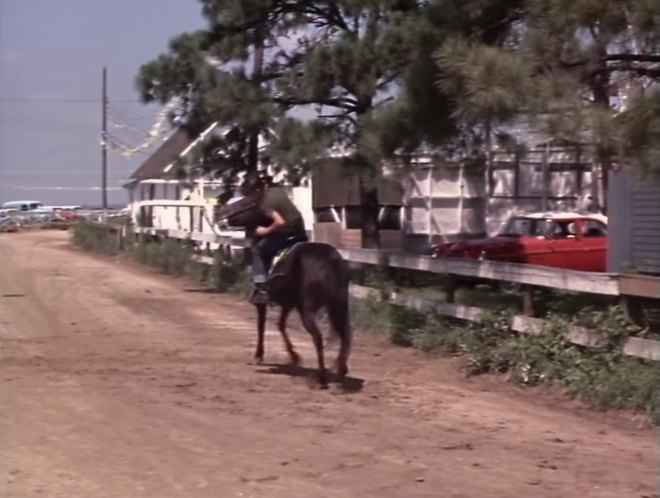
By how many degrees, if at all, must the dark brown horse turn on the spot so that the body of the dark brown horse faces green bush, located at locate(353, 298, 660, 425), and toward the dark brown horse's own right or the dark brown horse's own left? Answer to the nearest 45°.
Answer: approximately 135° to the dark brown horse's own right

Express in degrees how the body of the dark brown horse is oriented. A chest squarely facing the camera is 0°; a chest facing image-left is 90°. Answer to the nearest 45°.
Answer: approximately 135°

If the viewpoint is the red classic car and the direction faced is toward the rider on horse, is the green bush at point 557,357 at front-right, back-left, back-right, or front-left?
front-left

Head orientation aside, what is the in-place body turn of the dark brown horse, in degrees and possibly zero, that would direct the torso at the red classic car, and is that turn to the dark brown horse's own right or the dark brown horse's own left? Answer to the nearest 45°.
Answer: approximately 90° to the dark brown horse's own right
